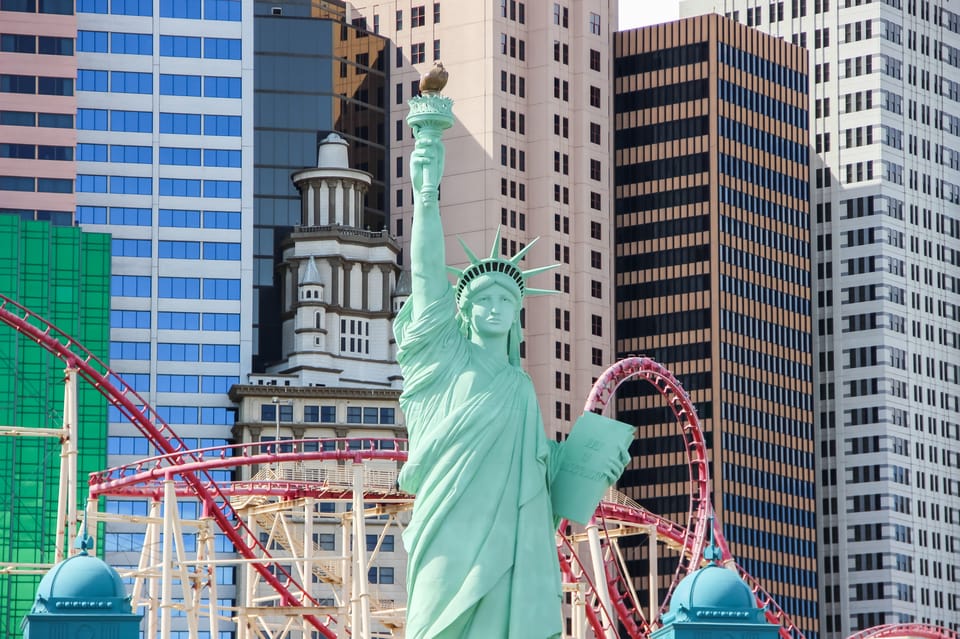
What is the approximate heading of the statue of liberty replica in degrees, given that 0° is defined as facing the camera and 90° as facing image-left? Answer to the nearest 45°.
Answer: approximately 315°

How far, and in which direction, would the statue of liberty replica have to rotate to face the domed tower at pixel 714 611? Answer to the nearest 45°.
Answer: approximately 90° to its left
